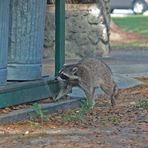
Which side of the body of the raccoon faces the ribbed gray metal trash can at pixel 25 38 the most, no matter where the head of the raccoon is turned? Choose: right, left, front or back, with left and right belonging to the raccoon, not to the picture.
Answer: front

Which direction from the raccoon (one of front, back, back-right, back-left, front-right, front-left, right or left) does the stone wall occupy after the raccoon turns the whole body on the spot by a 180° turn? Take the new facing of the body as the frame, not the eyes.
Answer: left

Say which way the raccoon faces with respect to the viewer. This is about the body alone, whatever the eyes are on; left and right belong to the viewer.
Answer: facing to the left of the viewer

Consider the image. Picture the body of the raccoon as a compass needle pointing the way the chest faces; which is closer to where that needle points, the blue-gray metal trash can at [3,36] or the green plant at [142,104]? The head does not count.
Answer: the blue-gray metal trash can

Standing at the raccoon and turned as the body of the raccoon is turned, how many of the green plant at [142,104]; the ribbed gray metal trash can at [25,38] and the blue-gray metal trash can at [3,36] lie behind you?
1

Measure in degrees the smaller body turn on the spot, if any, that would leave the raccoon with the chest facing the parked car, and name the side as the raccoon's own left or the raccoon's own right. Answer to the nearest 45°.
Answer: approximately 90° to the raccoon's own right

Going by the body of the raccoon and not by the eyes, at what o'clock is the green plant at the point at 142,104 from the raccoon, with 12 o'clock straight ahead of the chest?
The green plant is roughly at 6 o'clock from the raccoon.
